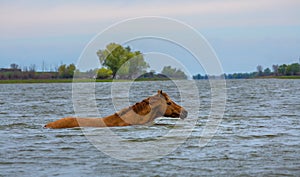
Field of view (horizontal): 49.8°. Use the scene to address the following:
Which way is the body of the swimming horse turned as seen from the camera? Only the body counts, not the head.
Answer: to the viewer's right
